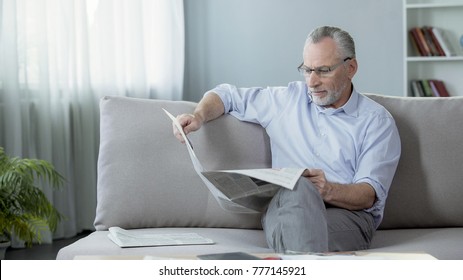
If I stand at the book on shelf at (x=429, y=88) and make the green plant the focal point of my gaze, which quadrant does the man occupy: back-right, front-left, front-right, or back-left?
front-left

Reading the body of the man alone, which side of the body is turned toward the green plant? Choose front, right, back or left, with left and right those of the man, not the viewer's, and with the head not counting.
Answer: right

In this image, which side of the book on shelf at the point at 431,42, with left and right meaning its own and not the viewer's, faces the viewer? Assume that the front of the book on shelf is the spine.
front

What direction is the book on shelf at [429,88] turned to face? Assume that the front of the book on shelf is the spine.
toward the camera

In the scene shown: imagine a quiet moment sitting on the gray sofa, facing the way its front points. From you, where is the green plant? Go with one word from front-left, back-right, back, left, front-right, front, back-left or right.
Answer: back-right

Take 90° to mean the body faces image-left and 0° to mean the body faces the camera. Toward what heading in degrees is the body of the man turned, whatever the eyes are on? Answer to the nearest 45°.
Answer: approximately 45°

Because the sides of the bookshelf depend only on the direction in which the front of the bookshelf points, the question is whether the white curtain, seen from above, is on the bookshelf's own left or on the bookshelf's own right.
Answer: on the bookshelf's own right

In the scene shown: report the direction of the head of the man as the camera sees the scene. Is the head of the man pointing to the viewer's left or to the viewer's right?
to the viewer's left

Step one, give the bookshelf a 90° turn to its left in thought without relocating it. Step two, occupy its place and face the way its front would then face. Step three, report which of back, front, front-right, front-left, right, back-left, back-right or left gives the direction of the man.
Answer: right

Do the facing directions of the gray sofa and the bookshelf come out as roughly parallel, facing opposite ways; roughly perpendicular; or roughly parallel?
roughly parallel

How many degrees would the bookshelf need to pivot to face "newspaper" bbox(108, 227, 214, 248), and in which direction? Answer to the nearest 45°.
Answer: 0° — it already faces it

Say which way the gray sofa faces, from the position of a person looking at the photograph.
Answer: facing the viewer
